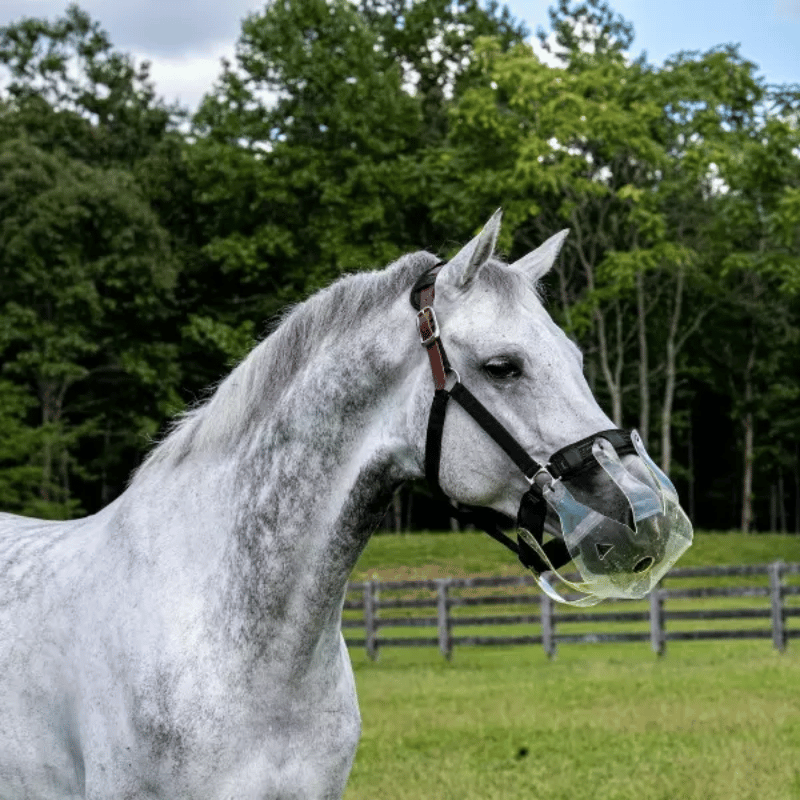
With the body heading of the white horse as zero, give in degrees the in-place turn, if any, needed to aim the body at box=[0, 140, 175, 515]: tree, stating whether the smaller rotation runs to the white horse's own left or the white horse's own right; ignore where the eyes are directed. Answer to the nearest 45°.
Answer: approximately 90° to the white horse's own left

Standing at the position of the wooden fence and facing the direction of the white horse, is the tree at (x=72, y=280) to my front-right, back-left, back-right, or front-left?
back-right

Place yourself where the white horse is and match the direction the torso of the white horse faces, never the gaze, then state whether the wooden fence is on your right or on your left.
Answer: on your left

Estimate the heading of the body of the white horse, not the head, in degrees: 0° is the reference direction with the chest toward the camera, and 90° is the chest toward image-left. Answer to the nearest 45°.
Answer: approximately 270°
